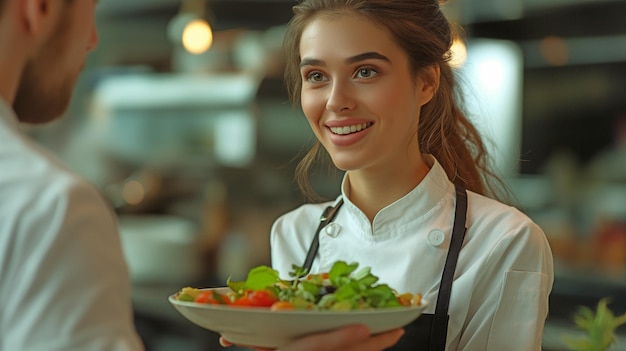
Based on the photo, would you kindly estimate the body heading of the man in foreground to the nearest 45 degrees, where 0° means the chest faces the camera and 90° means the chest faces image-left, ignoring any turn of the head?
approximately 225°

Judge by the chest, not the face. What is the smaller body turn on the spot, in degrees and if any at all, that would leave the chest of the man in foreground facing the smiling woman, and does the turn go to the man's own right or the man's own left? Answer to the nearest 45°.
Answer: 0° — they already face them

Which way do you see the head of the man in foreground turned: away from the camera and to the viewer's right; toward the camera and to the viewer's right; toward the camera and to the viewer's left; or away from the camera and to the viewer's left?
away from the camera and to the viewer's right

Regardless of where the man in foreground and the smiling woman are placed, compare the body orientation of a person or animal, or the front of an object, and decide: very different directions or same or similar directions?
very different directions
